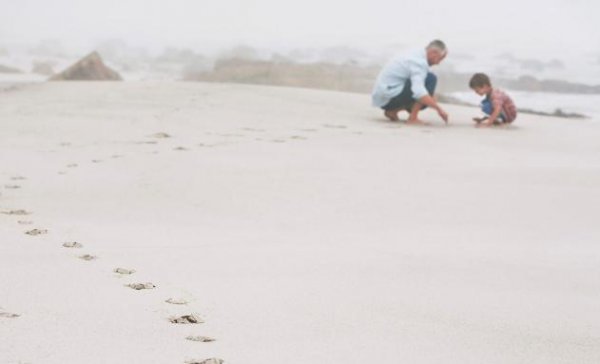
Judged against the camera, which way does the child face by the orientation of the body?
to the viewer's left

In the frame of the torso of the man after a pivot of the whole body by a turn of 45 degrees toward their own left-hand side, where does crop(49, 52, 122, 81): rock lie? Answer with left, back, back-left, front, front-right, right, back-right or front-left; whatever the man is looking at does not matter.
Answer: left

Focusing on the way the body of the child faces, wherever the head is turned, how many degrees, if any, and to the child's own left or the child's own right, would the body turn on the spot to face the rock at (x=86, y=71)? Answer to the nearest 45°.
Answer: approximately 45° to the child's own right

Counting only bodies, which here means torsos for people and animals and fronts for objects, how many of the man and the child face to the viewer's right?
1

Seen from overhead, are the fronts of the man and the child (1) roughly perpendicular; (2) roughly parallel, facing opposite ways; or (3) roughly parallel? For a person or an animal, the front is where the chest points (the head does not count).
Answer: roughly parallel, facing opposite ways

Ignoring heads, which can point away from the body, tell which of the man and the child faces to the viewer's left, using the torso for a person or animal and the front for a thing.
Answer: the child

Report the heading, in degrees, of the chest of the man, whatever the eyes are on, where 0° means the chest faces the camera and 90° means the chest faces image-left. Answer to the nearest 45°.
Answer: approximately 270°
